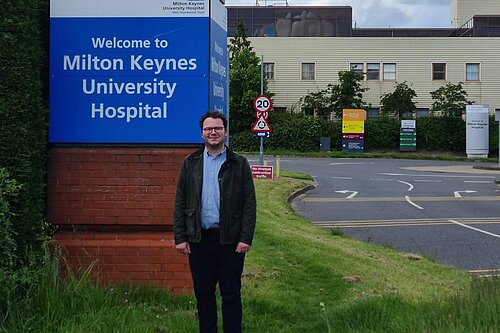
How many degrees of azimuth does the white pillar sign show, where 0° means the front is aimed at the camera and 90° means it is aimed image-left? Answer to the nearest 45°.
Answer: approximately 0°

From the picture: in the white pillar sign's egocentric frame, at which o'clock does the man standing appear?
The man standing is roughly at 12 o'clock from the white pillar sign.

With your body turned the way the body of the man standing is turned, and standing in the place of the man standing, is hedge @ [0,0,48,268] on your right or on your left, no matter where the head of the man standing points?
on your right
